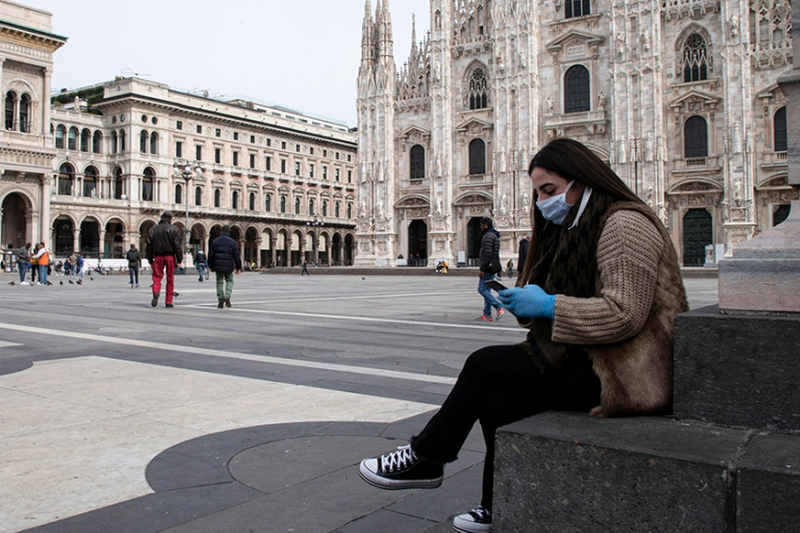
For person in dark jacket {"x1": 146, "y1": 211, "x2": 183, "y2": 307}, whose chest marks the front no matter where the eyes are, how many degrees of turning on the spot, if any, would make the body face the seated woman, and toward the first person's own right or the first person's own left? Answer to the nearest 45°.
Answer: approximately 180°

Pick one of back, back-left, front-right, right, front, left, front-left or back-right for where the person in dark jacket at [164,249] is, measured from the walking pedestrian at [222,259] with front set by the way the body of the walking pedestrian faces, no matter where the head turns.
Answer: left

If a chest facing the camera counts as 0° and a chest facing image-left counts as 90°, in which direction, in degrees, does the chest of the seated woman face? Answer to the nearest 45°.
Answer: approximately 90°

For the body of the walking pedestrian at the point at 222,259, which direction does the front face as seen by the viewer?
away from the camera

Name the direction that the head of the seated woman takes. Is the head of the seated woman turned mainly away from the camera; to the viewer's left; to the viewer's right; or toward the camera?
to the viewer's left

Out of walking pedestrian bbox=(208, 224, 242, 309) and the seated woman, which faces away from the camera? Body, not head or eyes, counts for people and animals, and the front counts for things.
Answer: the walking pedestrian

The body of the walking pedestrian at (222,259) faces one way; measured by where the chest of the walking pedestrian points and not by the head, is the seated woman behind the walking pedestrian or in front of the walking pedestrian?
behind

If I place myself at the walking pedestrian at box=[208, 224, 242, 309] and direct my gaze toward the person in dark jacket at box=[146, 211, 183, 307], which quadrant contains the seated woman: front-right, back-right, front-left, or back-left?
back-left

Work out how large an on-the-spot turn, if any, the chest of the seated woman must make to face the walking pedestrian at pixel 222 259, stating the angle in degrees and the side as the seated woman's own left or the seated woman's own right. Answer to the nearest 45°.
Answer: approximately 45° to the seated woman's own right

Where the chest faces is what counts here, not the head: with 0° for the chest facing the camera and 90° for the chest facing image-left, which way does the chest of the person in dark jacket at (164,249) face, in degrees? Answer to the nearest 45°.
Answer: approximately 180°
